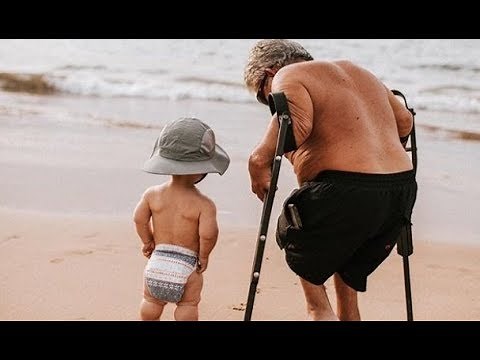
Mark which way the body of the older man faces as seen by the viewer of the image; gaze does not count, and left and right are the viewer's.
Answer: facing away from the viewer and to the left of the viewer

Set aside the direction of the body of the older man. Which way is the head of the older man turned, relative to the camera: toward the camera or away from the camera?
away from the camera
